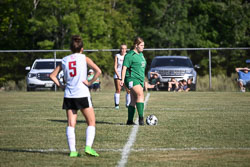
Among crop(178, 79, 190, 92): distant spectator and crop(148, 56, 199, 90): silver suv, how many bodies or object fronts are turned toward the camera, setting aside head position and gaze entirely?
2

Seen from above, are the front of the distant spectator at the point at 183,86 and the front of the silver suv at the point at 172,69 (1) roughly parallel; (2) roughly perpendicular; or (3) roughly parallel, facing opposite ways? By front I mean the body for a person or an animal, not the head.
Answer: roughly parallel

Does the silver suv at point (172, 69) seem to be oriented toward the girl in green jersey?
yes

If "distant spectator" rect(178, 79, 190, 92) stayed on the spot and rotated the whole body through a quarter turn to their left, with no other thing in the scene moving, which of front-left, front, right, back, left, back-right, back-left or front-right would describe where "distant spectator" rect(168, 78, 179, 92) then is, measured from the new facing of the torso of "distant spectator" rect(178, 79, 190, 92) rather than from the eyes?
back

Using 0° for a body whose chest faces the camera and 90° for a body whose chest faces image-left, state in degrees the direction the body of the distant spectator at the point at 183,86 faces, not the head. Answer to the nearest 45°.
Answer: approximately 0°

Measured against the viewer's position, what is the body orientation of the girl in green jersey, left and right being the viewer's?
facing the viewer and to the right of the viewer

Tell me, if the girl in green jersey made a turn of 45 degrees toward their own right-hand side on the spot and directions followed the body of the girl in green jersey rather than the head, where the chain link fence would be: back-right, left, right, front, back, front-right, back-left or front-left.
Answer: back

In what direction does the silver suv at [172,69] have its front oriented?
toward the camera

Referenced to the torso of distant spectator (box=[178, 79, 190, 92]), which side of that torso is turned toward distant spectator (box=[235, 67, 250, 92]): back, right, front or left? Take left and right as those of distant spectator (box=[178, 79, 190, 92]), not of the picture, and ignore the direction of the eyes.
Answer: left

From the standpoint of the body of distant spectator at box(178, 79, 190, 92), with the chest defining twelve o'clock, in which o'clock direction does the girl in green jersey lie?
The girl in green jersey is roughly at 12 o'clock from the distant spectator.
